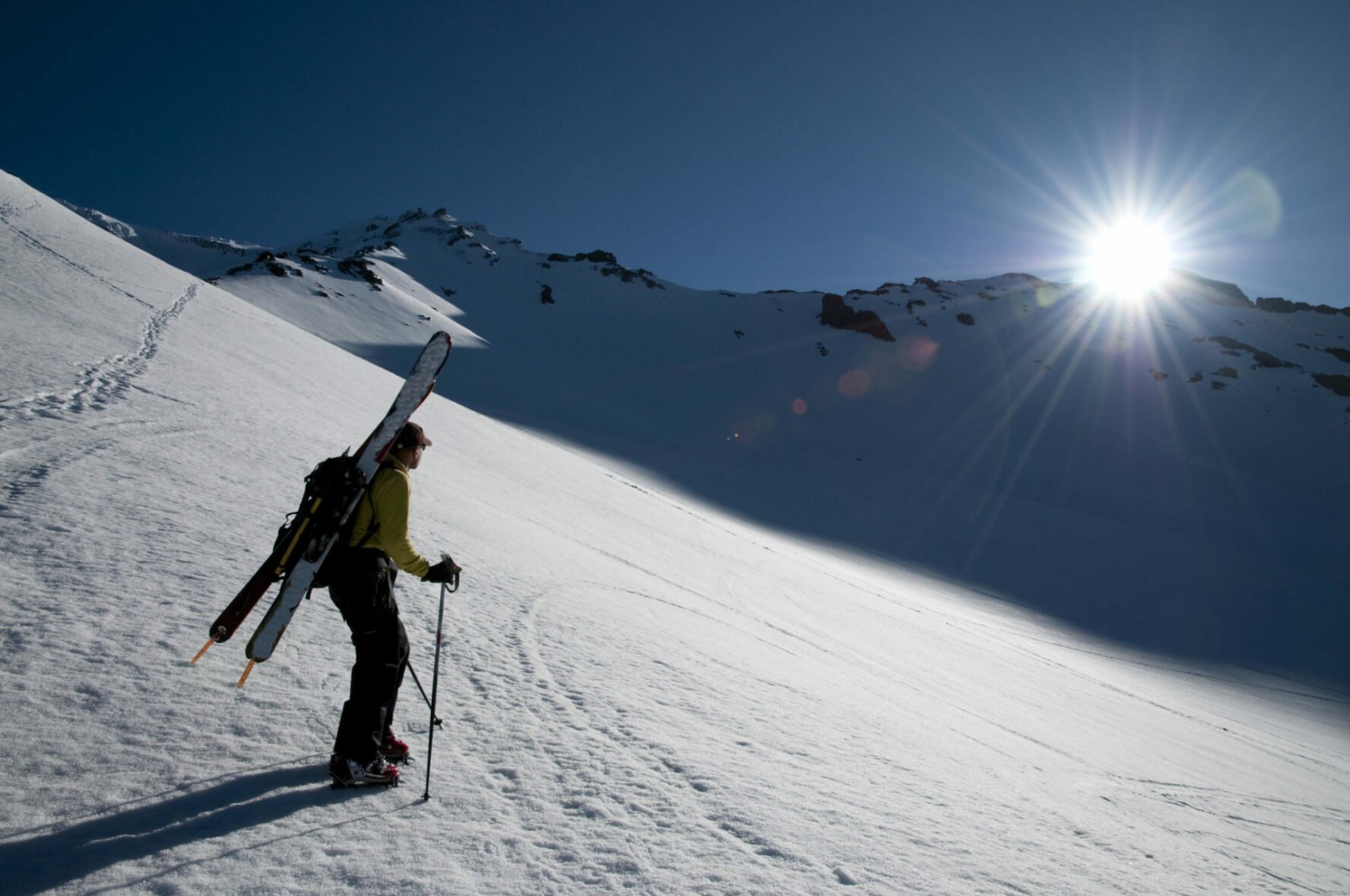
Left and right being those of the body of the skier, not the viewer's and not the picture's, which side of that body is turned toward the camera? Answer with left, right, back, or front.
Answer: right

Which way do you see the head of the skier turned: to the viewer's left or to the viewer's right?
to the viewer's right

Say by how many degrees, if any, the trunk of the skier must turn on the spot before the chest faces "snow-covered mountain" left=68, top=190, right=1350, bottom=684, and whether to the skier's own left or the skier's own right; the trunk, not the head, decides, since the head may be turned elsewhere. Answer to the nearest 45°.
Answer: approximately 45° to the skier's own left
